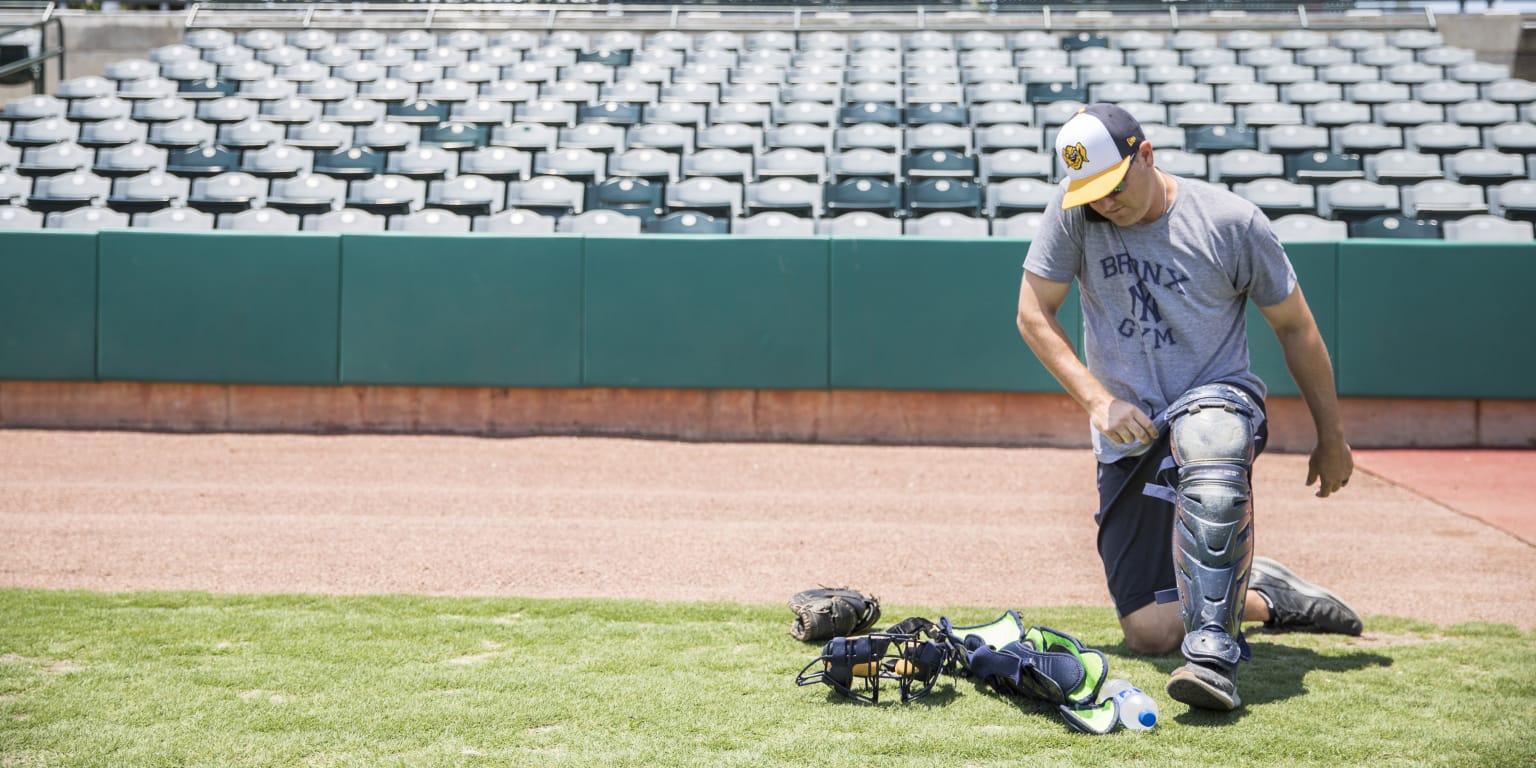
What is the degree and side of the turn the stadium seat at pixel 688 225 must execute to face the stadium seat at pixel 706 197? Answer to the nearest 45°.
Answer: approximately 180°

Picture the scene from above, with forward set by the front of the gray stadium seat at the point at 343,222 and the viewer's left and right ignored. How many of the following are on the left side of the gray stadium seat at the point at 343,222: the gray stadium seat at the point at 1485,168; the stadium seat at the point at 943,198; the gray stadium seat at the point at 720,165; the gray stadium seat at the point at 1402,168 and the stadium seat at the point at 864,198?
5

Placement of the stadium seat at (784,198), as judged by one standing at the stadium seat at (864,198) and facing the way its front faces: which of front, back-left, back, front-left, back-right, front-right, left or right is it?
right

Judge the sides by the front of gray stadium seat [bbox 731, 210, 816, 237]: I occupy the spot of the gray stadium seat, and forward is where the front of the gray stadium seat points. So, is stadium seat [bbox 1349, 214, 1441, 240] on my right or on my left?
on my left

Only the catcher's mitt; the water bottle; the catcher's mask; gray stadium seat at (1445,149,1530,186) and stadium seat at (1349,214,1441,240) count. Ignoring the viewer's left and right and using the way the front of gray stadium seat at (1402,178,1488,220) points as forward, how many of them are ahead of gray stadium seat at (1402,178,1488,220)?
4

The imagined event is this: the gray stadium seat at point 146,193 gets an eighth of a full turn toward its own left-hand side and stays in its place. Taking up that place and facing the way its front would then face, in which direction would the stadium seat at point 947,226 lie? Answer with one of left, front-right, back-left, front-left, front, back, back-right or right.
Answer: front

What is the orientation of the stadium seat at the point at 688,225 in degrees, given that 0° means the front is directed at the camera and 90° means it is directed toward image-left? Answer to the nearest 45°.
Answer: approximately 0°

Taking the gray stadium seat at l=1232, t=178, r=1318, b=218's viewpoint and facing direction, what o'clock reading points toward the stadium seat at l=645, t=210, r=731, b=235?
The stadium seat is roughly at 2 o'clock from the gray stadium seat.

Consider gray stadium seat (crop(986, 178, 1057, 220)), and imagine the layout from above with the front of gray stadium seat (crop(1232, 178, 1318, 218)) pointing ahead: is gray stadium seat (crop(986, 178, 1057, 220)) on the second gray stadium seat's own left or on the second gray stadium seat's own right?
on the second gray stadium seat's own right

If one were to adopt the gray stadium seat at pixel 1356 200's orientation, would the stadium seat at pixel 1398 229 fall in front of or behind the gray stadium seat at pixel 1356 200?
in front

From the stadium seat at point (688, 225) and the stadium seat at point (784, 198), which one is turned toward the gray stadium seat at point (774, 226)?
the stadium seat at point (784, 198)

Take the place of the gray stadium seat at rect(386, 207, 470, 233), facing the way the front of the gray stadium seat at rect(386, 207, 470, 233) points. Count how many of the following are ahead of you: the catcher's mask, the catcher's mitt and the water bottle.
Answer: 3
